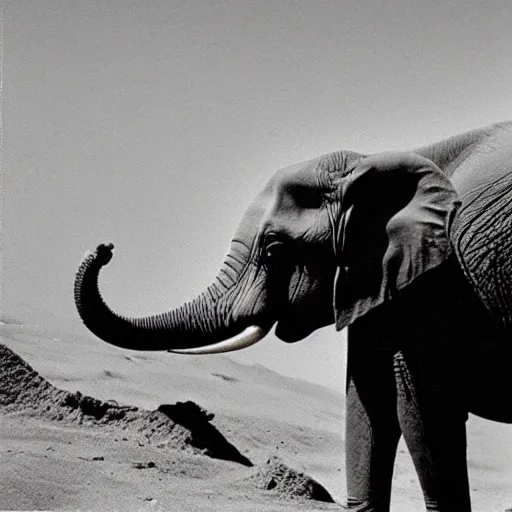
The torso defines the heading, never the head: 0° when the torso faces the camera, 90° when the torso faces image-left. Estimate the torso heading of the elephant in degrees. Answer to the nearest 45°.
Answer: approximately 90°
